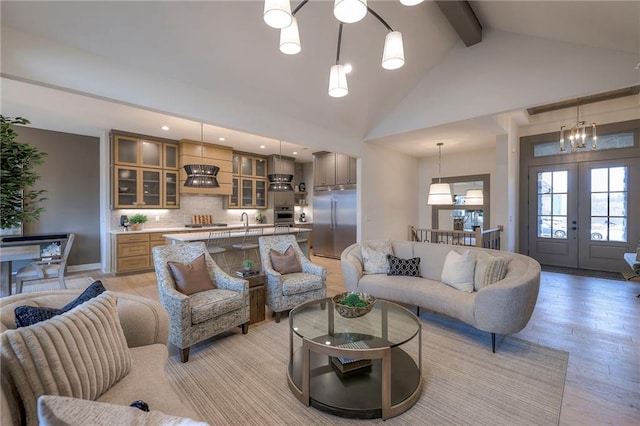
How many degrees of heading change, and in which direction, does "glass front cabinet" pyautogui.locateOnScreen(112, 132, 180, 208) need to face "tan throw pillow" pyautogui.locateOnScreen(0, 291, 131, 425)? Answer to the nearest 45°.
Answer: approximately 45° to its right

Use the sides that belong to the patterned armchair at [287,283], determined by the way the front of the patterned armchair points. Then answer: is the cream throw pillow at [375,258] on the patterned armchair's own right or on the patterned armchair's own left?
on the patterned armchair's own left

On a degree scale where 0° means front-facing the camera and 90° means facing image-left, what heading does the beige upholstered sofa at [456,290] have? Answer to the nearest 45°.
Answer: approximately 45°

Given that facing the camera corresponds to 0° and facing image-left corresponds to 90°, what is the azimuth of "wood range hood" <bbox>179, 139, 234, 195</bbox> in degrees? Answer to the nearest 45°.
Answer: approximately 315°

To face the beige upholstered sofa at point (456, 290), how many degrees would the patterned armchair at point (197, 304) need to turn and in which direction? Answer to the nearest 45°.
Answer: approximately 45° to its left

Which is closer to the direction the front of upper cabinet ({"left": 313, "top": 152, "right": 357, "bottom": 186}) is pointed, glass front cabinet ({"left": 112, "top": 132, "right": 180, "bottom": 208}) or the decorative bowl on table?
the decorative bowl on table

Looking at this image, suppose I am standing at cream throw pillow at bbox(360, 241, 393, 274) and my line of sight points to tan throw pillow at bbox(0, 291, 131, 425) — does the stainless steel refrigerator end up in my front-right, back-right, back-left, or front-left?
back-right

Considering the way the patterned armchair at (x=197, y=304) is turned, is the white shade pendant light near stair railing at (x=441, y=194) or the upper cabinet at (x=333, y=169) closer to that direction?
the white shade pendant light near stair railing

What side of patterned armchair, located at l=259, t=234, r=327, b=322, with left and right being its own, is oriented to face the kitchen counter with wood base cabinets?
back
